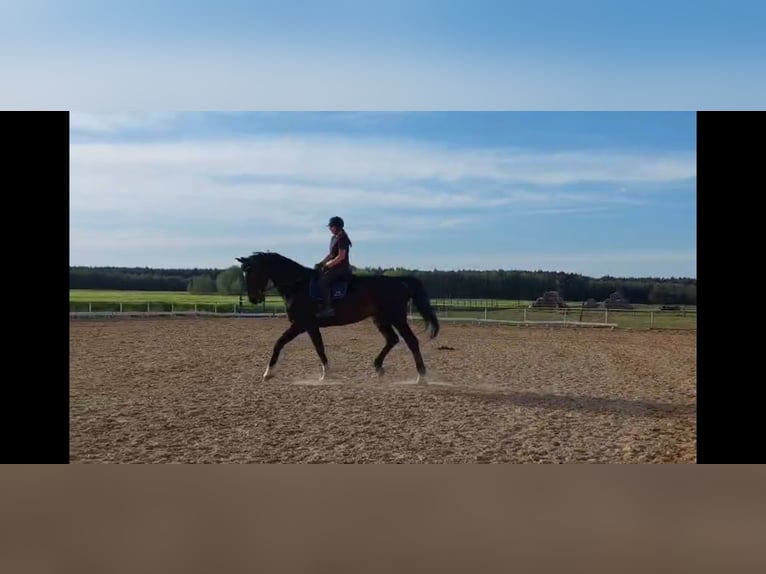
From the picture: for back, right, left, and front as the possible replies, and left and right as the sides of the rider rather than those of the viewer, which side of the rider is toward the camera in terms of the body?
left

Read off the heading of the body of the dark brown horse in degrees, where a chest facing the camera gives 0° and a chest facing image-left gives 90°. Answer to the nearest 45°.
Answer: approximately 90°
